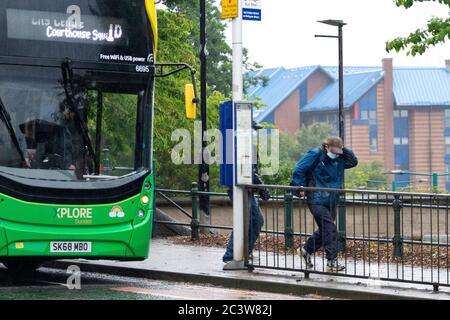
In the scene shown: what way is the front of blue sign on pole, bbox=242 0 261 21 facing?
toward the camera

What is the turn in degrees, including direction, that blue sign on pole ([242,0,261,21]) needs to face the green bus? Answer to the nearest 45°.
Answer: approximately 90° to its right
